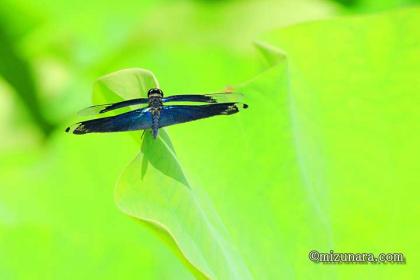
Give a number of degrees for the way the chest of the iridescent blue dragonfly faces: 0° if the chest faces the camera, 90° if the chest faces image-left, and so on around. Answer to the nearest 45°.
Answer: approximately 180°
